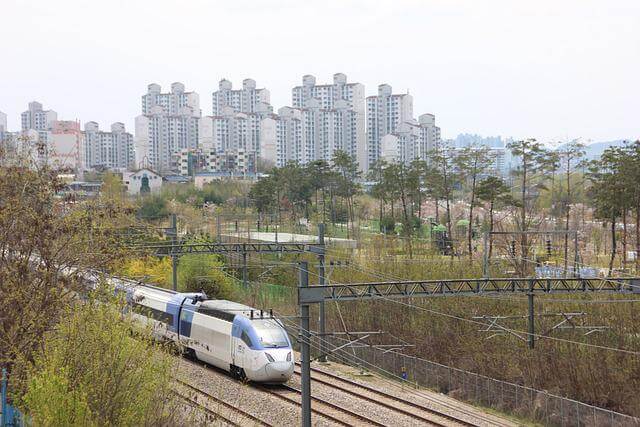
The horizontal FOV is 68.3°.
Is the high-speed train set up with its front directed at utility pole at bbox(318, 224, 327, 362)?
no

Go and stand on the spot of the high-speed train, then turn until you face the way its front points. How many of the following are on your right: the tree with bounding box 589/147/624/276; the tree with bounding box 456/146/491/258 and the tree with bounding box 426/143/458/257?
0

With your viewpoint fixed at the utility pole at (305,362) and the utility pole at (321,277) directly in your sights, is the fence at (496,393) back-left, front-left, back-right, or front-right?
front-right

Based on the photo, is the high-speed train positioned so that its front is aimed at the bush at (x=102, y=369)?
no

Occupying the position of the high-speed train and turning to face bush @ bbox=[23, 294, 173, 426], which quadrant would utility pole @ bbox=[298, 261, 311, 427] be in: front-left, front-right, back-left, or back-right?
front-left

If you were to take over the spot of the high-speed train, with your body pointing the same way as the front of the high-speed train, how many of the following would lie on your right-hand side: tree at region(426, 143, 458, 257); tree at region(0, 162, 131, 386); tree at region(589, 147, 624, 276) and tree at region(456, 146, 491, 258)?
1

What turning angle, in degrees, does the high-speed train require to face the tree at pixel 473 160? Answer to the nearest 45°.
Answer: approximately 90° to its left

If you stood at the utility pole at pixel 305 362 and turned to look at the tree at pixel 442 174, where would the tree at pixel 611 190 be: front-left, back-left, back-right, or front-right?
front-right

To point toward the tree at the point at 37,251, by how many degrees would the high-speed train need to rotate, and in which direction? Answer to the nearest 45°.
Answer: approximately 90° to its right

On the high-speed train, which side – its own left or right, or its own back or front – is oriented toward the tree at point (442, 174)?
left

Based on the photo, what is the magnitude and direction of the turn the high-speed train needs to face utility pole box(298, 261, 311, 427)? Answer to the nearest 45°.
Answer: approximately 45° to its right

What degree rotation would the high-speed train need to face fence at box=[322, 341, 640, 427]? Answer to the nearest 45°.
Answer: approximately 45° to its left
